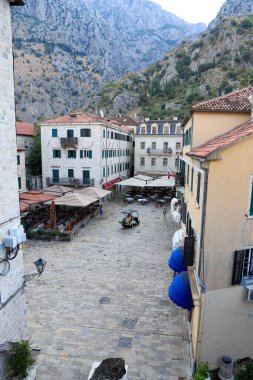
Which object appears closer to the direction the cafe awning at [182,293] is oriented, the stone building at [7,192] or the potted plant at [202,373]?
the stone building

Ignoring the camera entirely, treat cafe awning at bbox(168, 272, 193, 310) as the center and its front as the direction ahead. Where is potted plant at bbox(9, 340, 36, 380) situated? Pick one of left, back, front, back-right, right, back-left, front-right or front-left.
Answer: front-left

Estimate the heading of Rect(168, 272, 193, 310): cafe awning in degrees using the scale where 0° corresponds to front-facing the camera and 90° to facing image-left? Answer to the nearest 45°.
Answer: approximately 90°

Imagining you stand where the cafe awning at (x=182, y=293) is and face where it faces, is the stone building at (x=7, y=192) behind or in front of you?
in front

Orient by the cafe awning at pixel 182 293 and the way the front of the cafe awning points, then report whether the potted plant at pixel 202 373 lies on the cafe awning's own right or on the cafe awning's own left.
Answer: on the cafe awning's own left

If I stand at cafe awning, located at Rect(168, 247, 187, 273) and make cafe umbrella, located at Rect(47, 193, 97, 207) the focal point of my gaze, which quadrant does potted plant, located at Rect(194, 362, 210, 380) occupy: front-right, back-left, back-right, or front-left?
back-left

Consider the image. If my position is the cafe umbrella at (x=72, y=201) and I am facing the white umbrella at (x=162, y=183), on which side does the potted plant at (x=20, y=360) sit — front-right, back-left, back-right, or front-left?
back-right

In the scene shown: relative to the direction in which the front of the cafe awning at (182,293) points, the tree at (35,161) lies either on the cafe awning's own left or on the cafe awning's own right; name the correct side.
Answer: on the cafe awning's own right

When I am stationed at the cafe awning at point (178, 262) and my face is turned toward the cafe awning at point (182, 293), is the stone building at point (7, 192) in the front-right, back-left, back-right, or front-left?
front-right

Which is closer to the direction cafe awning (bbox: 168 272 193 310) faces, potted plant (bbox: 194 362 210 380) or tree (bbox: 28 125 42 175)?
the tree

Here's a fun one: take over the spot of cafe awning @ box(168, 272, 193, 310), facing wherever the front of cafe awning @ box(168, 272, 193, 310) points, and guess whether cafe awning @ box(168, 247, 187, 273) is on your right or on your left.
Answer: on your right

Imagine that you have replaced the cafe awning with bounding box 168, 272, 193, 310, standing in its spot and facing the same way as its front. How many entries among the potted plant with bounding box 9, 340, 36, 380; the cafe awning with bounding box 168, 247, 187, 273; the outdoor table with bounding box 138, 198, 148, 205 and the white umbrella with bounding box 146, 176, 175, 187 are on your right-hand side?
3

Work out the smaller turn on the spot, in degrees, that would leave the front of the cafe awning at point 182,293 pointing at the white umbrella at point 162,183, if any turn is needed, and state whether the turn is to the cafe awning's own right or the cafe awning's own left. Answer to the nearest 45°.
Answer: approximately 90° to the cafe awning's own right

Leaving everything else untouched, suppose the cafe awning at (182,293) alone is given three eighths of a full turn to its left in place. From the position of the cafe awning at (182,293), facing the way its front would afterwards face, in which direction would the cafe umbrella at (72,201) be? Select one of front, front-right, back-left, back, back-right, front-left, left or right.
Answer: back

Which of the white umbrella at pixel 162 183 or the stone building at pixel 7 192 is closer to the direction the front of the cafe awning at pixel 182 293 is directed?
the stone building

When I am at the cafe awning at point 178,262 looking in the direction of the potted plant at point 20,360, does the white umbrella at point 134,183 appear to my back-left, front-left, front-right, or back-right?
back-right
